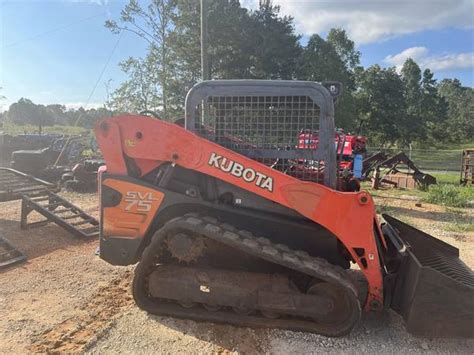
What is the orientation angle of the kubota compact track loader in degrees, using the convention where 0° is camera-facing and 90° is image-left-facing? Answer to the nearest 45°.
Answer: approximately 270°

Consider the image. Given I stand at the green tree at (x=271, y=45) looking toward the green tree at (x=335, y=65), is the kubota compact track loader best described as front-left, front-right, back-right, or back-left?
back-right

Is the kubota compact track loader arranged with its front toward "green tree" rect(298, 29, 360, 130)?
no

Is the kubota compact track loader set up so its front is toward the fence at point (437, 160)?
no

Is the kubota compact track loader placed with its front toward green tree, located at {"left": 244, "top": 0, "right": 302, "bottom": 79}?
no
